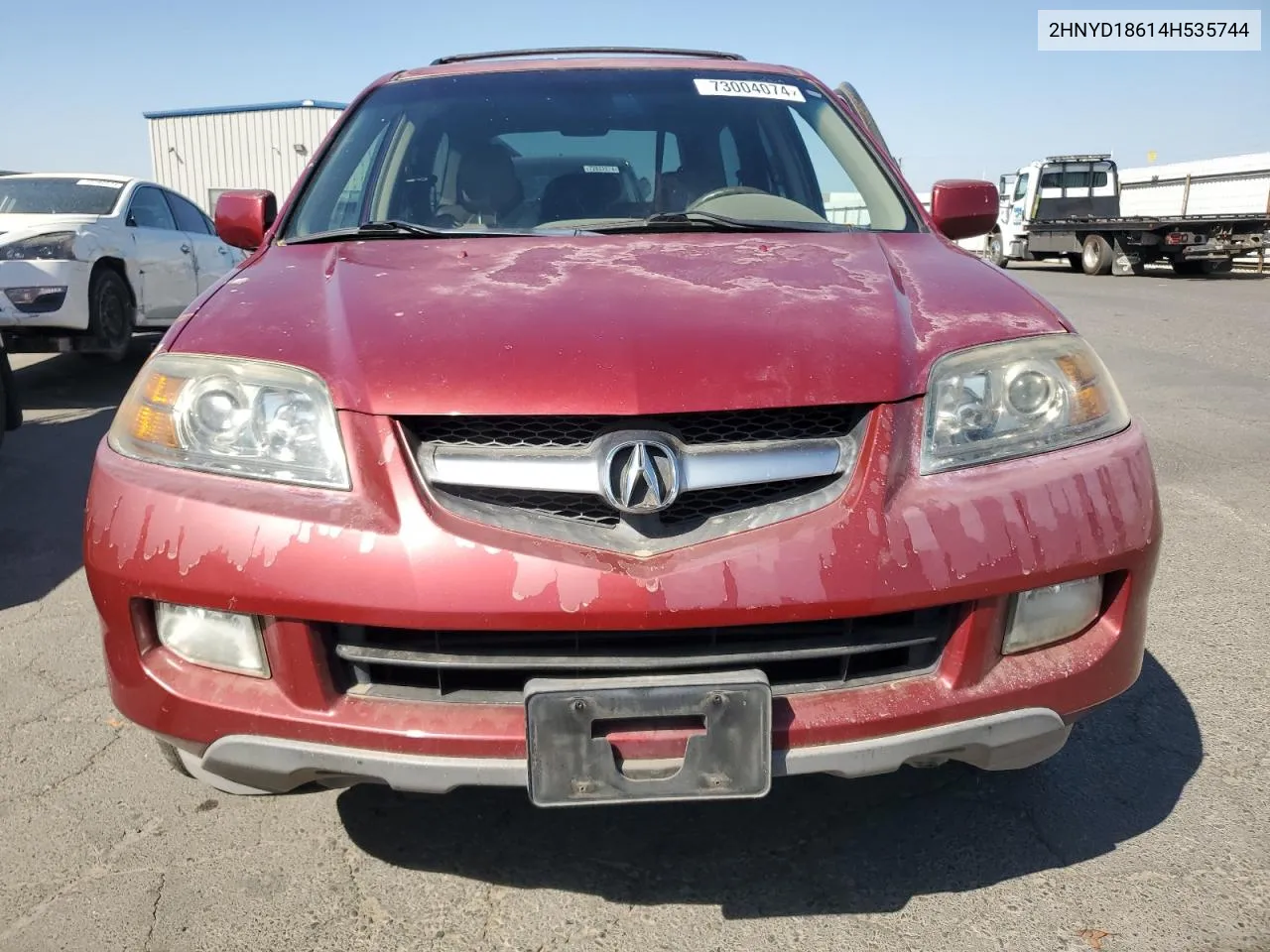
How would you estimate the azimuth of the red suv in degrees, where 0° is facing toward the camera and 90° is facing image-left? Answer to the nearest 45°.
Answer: approximately 0°

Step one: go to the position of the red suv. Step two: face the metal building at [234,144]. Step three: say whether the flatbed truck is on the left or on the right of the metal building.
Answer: right

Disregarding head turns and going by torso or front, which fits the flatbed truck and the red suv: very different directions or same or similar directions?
very different directions

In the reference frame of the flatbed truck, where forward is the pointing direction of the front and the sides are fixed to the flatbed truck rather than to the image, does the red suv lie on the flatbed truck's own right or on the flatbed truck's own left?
on the flatbed truck's own left

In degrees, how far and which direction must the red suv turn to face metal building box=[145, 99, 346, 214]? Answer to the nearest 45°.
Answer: approximately 180°

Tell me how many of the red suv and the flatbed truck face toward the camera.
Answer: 1

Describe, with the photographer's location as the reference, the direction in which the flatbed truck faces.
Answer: facing away from the viewer and to the left of the viewer

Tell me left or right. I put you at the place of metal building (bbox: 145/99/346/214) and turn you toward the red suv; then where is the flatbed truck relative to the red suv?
left

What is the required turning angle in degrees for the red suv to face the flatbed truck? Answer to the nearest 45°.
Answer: approximately 135° to its left

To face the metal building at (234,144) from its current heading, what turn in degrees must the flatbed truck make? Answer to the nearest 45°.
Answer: approximately 45° to its left
